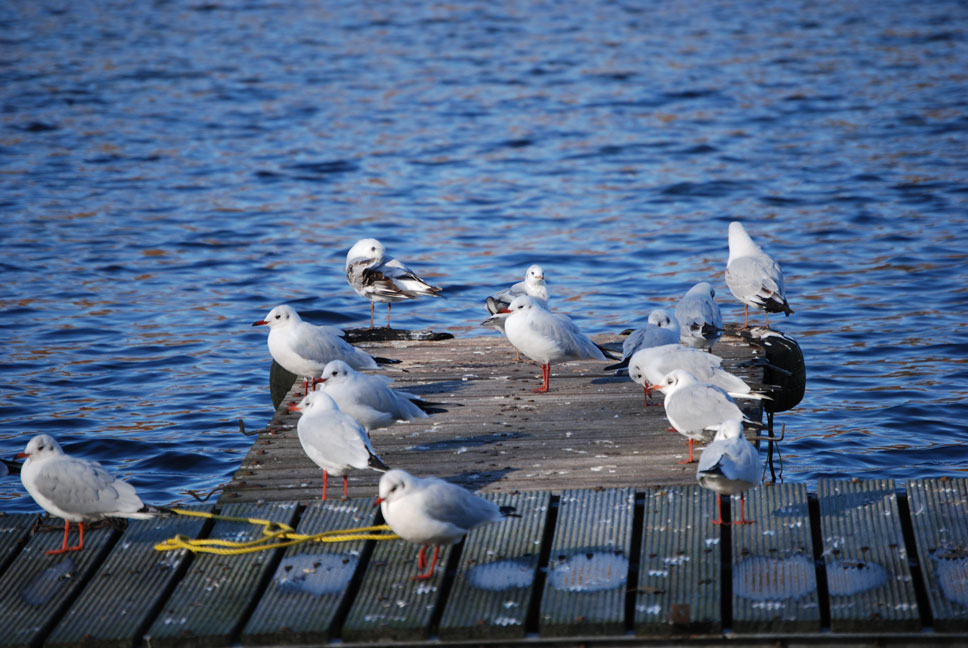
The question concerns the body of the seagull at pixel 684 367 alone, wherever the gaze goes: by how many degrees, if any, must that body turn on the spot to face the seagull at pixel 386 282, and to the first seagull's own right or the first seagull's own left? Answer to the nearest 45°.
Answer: approximately 45° to the first seagull's own right

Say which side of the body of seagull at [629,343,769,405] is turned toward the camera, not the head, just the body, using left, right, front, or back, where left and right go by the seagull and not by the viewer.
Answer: left

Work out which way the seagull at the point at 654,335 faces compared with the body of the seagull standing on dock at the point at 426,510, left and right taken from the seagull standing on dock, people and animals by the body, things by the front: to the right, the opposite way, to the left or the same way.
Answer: the opposite way

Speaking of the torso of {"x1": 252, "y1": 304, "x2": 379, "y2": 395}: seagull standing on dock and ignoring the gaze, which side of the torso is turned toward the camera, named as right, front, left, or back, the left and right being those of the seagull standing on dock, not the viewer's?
left

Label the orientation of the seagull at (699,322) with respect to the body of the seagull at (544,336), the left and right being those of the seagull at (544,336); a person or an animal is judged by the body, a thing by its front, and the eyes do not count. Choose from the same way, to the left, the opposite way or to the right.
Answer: to the right

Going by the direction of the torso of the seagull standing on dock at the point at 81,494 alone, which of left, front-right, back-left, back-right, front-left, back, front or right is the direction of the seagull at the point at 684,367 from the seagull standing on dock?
back

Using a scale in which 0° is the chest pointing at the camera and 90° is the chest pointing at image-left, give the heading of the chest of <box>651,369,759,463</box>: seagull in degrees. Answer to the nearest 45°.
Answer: approximately 90°

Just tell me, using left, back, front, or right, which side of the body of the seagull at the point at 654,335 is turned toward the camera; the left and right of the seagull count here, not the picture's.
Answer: right

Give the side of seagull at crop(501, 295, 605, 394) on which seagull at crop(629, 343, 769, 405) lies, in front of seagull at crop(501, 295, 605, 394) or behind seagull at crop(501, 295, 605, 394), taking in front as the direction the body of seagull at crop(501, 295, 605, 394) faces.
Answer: behind

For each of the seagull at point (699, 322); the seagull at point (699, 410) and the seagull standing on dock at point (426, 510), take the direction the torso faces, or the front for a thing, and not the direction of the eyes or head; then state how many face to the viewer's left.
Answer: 2

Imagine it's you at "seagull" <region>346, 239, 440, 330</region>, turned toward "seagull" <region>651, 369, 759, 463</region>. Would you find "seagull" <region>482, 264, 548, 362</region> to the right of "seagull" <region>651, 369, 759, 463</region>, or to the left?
left

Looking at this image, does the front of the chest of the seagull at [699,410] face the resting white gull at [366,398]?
yes

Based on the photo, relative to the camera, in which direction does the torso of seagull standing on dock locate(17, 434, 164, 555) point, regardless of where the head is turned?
to the viewer's left

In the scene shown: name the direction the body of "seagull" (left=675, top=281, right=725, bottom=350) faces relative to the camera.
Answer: away from the camera

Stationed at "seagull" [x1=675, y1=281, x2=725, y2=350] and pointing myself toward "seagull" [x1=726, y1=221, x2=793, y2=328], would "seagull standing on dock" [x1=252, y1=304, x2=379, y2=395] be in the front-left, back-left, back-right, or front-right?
back-left

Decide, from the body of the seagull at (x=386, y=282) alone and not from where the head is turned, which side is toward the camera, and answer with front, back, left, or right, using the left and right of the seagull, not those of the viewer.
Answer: left
